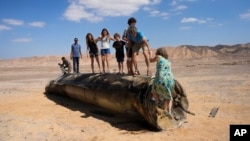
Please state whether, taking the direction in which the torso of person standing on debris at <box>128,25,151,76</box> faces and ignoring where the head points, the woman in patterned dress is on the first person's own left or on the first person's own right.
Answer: on the first person's own left

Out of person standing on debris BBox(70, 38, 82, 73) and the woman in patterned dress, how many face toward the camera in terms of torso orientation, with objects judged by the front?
1

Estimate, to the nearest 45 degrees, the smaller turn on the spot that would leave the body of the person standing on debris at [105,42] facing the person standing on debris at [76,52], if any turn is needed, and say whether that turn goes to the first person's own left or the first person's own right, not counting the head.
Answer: approximately 135° to the first person's own right

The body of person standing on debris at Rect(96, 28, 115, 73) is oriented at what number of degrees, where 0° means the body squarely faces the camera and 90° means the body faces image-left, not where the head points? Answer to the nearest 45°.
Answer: approximately 0°

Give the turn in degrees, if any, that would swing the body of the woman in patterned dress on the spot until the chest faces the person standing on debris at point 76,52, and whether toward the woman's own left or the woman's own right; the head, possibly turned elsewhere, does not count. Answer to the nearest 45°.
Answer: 0° — they already face them

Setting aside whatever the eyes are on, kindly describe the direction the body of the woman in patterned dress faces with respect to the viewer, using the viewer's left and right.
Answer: facing away from the viewer and to the left of the viewer
